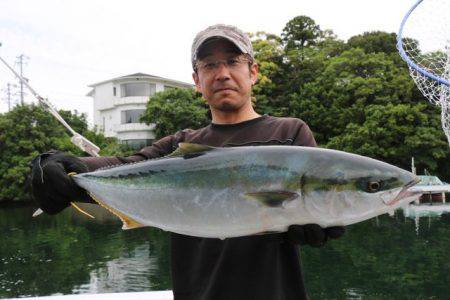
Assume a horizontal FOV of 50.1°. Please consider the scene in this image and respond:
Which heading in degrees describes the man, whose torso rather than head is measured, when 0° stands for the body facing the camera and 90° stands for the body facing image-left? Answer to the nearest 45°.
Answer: approximately 0°

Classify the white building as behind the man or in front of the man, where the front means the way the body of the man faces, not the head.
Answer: behind

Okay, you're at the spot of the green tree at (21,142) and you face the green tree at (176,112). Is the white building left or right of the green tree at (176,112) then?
left

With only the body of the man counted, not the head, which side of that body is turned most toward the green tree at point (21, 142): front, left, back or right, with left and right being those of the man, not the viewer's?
back

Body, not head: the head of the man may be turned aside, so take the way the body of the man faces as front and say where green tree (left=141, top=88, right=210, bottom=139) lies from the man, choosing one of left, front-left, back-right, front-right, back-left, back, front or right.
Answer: back

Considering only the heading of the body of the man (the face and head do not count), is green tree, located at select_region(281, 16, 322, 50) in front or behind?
behind

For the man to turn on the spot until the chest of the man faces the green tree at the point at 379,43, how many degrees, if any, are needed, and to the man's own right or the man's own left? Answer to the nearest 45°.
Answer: approximately 135° to the man's own left

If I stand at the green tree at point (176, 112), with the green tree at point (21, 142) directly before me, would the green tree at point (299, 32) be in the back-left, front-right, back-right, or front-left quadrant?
back-right
